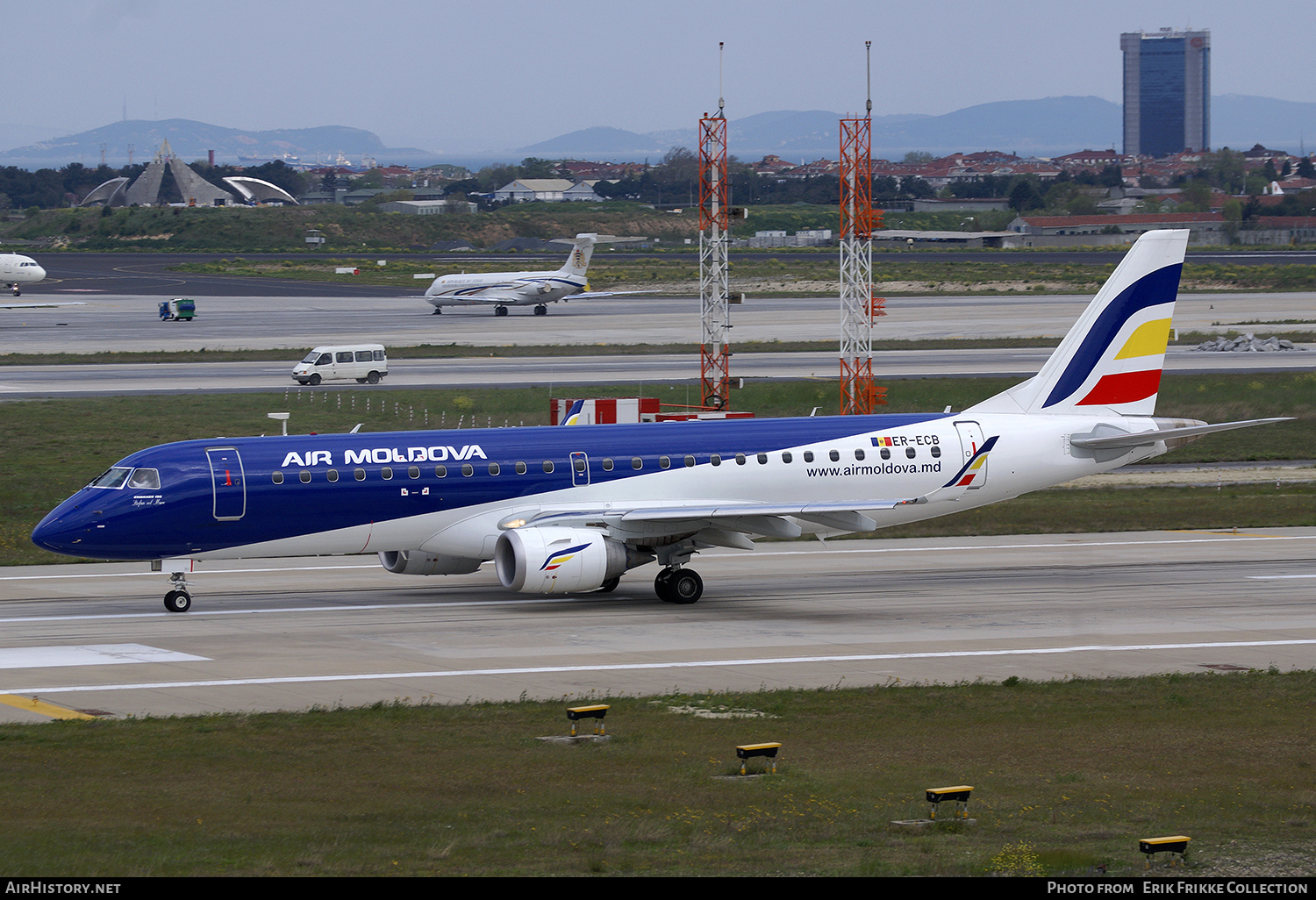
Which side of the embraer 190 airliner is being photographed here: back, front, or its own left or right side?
left
